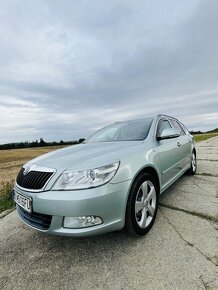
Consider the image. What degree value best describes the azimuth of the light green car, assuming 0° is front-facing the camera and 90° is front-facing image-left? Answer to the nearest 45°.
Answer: approximately 45°
